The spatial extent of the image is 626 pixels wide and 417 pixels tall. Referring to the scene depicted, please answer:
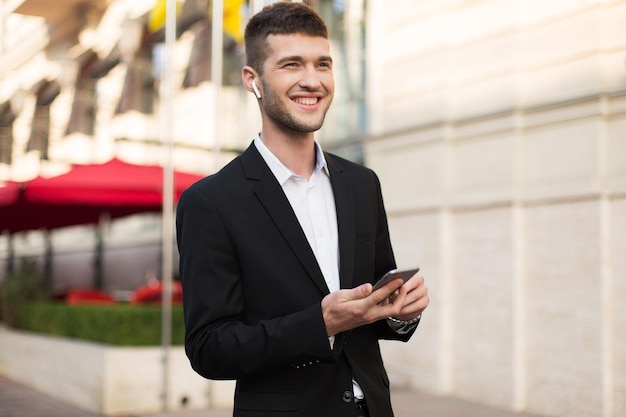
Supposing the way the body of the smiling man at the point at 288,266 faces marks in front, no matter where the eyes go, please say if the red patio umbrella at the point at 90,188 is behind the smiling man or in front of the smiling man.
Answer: behind

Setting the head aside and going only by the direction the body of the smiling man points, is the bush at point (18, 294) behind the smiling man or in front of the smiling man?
behind

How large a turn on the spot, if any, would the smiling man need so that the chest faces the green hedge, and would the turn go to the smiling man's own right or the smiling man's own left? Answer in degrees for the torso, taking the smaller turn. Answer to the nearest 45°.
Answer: approximately 135° to the smiling man's own left

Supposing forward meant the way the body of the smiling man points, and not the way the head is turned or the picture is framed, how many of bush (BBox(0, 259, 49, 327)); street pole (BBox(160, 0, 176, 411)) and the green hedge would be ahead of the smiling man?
0

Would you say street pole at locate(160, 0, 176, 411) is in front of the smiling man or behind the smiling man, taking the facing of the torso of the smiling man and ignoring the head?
behind

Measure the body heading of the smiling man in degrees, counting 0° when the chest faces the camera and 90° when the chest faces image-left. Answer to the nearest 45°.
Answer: approximately 315°

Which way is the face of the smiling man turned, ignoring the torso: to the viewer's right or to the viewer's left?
to the viewer's right
